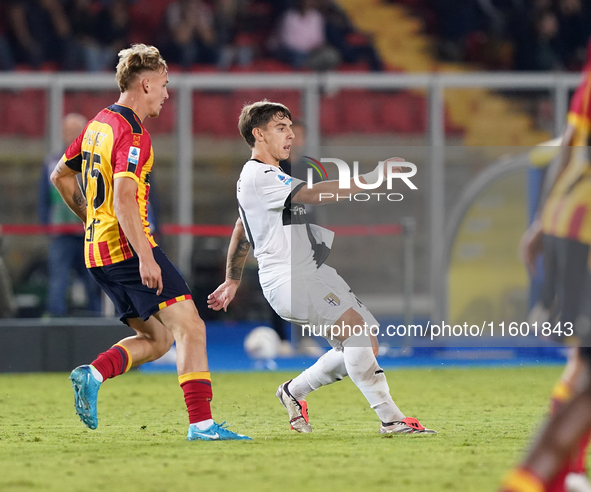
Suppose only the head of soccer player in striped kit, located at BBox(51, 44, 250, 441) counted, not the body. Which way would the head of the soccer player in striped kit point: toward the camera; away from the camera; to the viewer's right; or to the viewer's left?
to the viewer's right

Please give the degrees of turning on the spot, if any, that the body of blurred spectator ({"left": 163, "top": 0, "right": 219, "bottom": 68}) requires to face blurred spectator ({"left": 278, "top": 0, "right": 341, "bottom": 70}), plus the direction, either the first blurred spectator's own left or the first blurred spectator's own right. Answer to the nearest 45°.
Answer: approximately 90° to the first blurred spectator's own left

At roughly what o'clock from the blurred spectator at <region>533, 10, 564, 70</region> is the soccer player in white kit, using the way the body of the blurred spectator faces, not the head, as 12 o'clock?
The soccer player in white kit is roughly at 12 o'clock from the blurred spectator.

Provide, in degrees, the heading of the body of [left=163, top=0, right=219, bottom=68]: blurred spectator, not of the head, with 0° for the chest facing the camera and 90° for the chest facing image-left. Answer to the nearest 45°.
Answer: approximately 0°

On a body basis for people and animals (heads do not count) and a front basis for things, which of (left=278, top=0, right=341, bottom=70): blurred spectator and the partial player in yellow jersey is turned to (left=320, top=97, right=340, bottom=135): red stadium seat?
the blurred spectator

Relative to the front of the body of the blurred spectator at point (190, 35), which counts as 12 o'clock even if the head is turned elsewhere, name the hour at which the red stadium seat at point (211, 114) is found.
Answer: The red stadium seat is roughly at 12 o'clock from the blurred spectator.

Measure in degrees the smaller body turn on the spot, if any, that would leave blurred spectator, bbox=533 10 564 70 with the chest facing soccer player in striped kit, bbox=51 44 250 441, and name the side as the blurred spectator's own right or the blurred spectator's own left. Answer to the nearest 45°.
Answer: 0° — they already face them

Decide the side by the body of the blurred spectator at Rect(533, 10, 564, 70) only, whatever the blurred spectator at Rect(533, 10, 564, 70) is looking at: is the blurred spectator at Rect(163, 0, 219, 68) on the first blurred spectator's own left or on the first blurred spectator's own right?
on the first blurred spectator's own right

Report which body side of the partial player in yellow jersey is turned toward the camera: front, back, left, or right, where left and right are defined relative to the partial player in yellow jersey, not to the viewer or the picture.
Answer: right

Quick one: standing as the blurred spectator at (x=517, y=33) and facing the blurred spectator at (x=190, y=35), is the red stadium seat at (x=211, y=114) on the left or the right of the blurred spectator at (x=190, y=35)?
left

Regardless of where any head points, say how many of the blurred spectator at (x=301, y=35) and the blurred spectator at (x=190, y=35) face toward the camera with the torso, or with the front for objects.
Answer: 2
